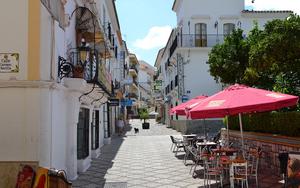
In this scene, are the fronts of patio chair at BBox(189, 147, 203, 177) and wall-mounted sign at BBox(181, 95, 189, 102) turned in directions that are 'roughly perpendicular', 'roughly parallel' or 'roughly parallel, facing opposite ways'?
roughly perpendicular

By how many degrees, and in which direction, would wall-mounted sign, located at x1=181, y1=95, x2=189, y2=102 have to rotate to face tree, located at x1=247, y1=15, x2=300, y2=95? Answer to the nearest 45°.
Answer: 0° — it already faces it

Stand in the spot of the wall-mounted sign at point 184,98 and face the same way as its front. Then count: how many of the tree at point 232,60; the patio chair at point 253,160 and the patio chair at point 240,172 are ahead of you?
3

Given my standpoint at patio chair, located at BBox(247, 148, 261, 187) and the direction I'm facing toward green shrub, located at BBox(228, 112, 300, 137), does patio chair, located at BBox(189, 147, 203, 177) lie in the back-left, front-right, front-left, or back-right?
front-left

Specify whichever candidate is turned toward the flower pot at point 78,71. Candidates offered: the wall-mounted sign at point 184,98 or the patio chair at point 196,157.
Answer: the wall-mounted sign

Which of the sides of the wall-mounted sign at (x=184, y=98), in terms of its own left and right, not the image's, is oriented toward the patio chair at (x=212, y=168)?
front

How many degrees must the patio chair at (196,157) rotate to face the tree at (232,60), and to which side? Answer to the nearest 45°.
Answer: approximately 90° to its left

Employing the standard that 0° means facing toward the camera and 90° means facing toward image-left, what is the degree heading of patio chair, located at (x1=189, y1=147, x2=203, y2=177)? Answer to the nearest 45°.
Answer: approximately 270°

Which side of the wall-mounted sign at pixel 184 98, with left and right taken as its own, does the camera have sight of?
front
